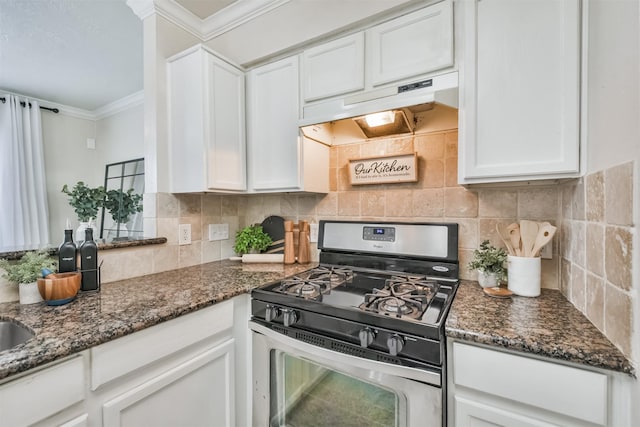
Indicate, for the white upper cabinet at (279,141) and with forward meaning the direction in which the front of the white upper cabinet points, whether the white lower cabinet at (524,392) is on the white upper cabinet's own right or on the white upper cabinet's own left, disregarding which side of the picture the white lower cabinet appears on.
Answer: on the white upper cabinet's own left

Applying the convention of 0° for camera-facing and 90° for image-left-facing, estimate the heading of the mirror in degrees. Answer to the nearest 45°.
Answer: approximately 45°

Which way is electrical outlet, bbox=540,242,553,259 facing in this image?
toward the camera

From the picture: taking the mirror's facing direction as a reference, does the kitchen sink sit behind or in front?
in front

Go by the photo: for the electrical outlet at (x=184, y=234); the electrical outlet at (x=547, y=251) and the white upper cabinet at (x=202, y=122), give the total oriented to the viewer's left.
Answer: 0

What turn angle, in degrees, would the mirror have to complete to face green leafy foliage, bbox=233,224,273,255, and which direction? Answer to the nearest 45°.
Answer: approximately 45° to its left

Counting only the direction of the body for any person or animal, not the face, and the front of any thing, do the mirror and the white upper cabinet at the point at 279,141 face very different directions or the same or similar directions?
same or similar directions

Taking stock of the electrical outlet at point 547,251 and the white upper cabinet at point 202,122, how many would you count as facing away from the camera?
0

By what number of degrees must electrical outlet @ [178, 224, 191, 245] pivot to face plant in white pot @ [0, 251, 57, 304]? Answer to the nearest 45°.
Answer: approximately 90° to its right

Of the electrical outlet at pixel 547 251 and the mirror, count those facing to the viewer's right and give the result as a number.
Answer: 0
